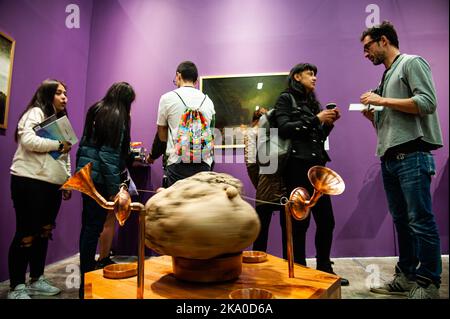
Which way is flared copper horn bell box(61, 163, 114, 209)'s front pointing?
to the viewer's left

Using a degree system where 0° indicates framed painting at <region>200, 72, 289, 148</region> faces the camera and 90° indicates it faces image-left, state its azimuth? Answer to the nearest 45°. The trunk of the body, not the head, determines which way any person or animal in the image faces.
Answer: approximately 0°

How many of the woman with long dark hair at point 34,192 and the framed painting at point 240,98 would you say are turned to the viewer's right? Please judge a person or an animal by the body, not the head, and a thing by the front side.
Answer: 1

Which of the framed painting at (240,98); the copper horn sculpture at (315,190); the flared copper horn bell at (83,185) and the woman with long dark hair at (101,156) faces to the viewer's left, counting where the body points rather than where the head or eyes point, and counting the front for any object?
the flared copper horn bell at (83,185)

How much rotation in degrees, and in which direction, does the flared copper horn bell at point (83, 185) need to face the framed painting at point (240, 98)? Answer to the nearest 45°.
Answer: approximately 135° to its right

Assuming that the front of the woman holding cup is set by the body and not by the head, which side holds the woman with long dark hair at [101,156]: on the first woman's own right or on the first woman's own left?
on the first woman's own right

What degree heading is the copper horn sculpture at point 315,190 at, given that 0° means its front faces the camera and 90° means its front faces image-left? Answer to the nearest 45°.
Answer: approximately 315°

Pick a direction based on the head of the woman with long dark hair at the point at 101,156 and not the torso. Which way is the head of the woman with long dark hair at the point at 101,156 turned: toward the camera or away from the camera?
away from the camera

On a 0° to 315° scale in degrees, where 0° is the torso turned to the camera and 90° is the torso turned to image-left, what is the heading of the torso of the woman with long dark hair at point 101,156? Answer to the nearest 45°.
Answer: approximately 225°

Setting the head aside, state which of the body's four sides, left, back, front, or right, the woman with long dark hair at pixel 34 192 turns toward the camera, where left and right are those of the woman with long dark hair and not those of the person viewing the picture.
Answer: right

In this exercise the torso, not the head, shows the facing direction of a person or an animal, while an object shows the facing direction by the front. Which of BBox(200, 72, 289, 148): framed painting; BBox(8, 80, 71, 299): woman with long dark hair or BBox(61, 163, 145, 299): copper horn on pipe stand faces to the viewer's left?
the copper horn on pipe stand

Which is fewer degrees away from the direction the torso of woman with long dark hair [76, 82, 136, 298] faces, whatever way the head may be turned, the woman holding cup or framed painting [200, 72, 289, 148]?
the framed painting

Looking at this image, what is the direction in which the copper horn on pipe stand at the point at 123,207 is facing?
to the viewer's left
